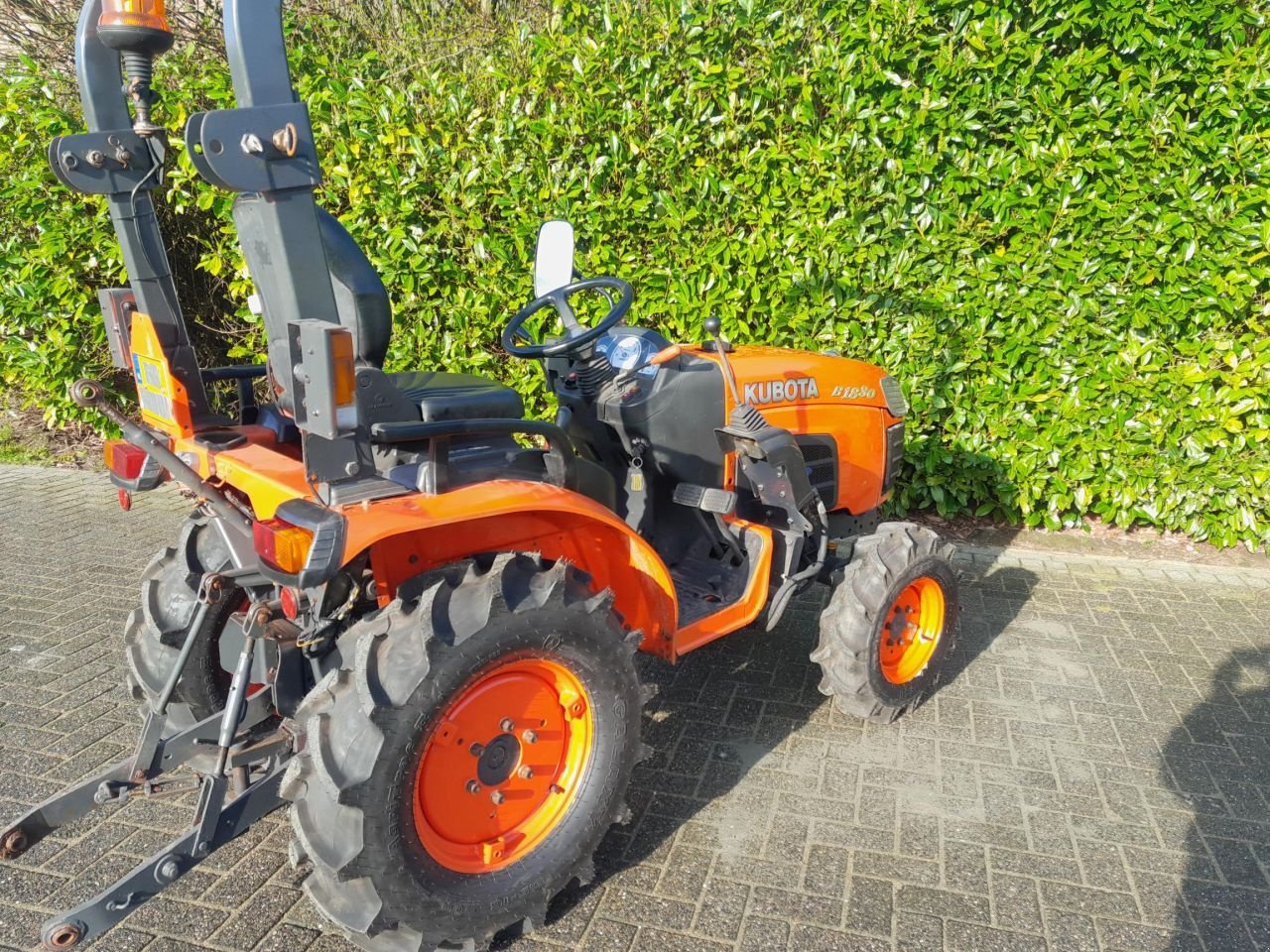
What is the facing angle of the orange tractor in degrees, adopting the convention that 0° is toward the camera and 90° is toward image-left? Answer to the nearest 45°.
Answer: approximately 225°

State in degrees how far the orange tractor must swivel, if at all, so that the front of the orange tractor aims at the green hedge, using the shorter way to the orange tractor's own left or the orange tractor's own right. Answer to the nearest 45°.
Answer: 0° — it already faces it
